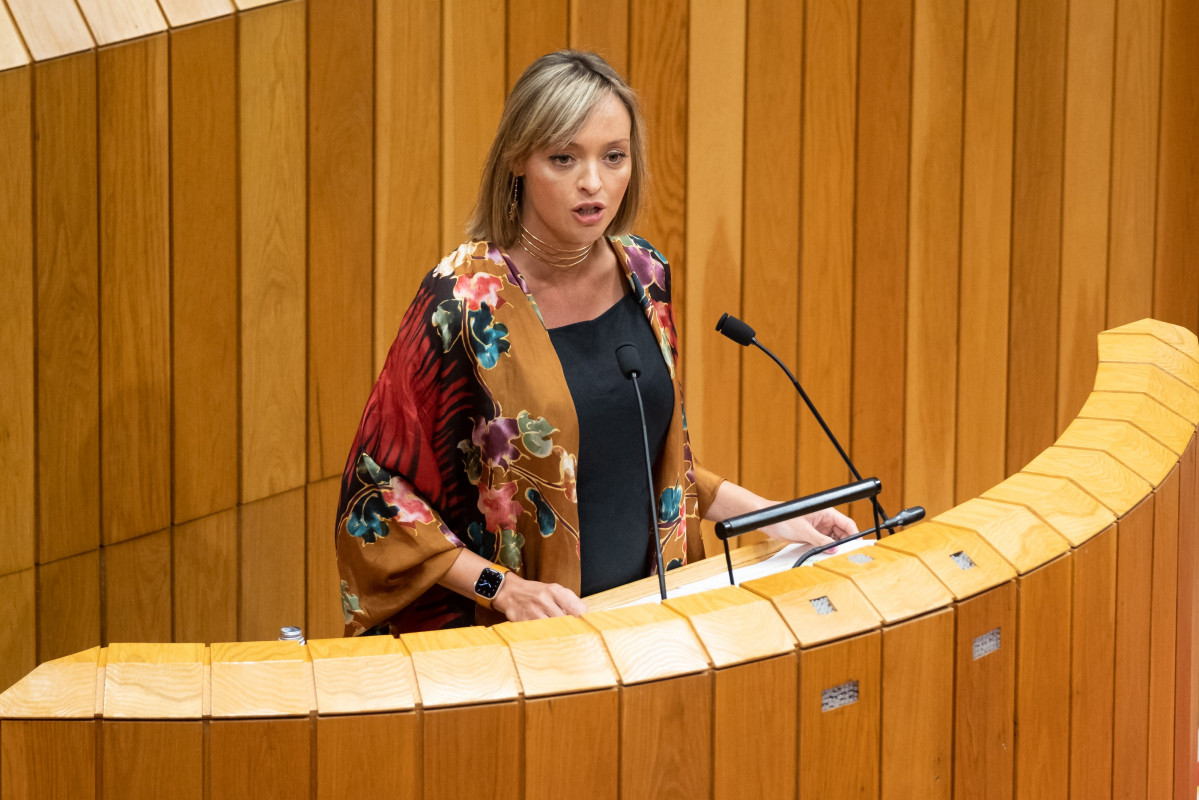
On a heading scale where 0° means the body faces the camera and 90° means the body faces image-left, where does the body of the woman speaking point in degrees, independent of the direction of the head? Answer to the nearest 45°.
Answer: approximately 315°
